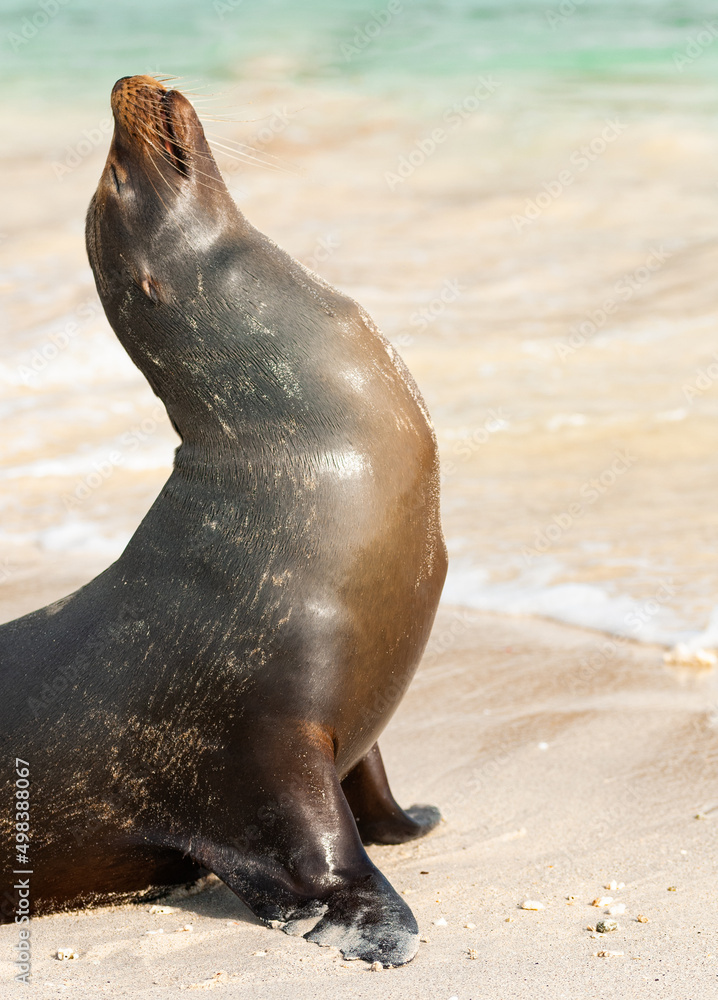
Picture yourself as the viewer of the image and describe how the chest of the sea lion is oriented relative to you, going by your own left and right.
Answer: facing to the right of the viewer
